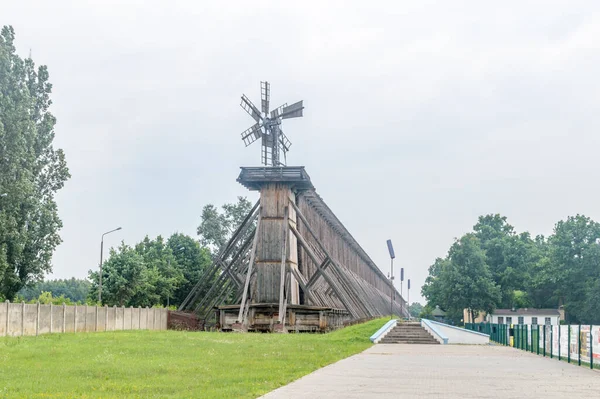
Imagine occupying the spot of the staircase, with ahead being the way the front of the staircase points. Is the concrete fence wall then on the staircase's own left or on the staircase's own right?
on the staircase's own right

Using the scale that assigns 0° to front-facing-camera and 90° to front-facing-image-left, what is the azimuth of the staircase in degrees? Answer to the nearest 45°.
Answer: approximately 0°

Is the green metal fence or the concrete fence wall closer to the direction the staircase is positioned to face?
the green metal fence

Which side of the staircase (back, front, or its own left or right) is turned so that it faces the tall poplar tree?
right

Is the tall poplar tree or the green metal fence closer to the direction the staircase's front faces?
the green metal fence

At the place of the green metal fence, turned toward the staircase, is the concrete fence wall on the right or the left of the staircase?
left
